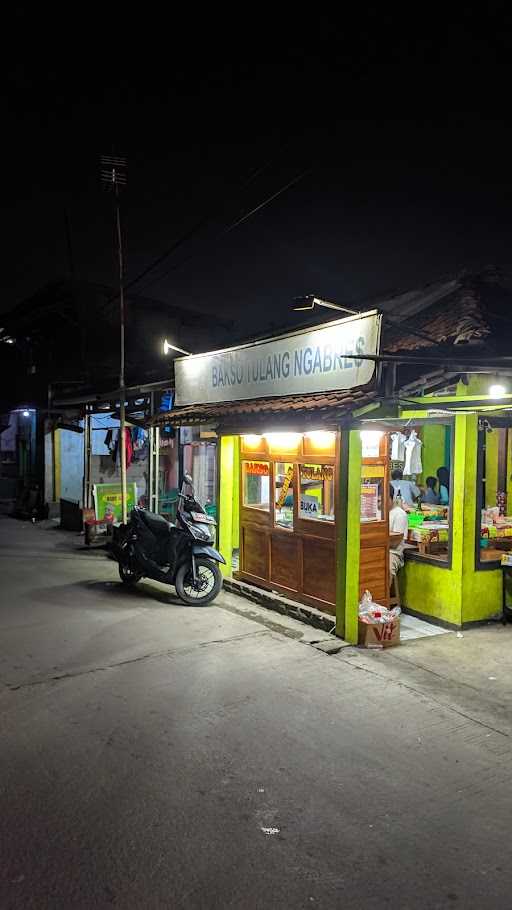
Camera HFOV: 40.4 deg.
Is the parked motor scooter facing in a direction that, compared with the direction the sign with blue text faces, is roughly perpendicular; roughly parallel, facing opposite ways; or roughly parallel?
roughly perpendicular

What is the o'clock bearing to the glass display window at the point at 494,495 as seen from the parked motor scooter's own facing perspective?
The glass display window is roughly at 11 o'clock from the parked motor scooter.

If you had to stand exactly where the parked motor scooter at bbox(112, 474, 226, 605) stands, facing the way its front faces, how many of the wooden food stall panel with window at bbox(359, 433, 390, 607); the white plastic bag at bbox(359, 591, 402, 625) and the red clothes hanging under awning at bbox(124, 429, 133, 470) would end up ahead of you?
2

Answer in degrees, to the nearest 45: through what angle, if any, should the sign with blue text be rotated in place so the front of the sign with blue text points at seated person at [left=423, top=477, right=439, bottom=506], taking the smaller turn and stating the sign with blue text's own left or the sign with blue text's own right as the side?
approximately 180°

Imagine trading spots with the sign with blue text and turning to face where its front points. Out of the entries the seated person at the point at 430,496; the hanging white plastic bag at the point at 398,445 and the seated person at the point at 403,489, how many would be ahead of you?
0

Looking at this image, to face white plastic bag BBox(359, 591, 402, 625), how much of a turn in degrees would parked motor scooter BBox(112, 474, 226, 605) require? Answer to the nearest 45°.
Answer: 0° — it already faces it

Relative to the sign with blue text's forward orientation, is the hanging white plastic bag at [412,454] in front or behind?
behind

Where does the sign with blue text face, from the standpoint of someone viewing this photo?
facing the viewer and to the left of the viewer

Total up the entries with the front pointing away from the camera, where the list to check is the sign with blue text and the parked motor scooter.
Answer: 0

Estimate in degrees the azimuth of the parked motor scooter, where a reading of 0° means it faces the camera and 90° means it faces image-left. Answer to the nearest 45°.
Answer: approximately 315°

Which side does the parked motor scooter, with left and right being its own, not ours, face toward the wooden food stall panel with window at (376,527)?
front

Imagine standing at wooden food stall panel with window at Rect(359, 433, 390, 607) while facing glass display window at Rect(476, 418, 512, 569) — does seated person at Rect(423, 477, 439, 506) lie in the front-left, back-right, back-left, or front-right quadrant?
front-left
